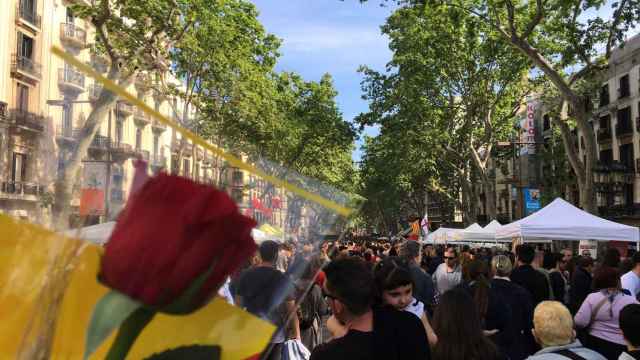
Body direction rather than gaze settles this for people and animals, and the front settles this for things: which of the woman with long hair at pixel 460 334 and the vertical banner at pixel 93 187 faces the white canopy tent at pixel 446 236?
the woman with long hair

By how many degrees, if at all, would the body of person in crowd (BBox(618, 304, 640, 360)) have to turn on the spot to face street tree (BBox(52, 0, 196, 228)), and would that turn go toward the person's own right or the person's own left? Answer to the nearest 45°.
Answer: approximately 45° to the person's own left

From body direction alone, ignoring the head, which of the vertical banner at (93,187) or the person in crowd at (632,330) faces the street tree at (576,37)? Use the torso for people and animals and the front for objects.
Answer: the person in crowd

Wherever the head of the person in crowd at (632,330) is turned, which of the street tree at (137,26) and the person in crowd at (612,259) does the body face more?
the person in crowd

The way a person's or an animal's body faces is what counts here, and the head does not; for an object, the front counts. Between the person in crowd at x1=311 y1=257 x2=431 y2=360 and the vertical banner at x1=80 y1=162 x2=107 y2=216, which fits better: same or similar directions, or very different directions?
very different directions

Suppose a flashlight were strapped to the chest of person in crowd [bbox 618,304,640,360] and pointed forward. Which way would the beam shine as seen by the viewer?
away from the camera

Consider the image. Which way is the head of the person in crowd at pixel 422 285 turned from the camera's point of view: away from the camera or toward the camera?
away from the camera

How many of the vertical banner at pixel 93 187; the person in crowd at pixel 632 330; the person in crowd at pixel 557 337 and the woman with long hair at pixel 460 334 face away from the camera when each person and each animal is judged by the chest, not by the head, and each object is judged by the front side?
3

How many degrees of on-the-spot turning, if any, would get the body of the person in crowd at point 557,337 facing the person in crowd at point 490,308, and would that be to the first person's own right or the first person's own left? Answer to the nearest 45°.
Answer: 0° — they already face them

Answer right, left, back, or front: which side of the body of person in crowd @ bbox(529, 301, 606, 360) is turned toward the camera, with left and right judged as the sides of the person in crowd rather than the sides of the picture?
back

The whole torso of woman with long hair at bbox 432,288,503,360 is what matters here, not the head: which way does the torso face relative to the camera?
away from the camera
